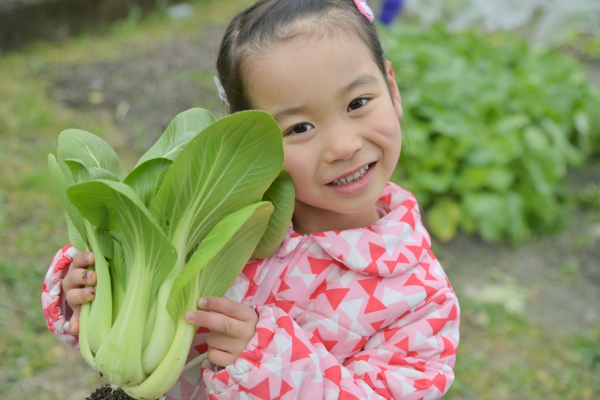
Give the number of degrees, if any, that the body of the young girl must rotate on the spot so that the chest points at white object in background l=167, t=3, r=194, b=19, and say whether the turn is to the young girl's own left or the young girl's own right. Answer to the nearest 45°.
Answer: approximately 135° to the young girl's own right

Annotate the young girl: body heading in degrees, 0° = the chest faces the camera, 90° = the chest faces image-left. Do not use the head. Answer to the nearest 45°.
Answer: approximately 45°

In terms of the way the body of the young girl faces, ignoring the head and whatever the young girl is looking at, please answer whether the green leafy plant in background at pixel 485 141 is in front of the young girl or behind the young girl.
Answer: behind
